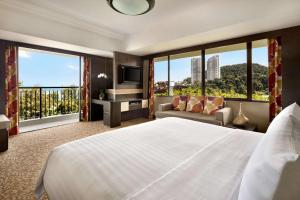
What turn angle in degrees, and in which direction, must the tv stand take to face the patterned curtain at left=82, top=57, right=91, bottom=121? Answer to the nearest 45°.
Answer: approximately 135° to its right

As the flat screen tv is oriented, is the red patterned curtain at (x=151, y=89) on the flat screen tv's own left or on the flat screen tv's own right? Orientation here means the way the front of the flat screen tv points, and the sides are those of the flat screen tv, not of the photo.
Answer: on the flat screen tv's own left

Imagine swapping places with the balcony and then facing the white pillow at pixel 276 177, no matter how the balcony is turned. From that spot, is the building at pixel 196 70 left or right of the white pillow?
left

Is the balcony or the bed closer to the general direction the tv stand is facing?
the bed

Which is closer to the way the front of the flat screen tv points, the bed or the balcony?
the bed

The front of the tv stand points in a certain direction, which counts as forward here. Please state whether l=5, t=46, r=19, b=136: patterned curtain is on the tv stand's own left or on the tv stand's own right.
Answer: on the tv stand's own right
